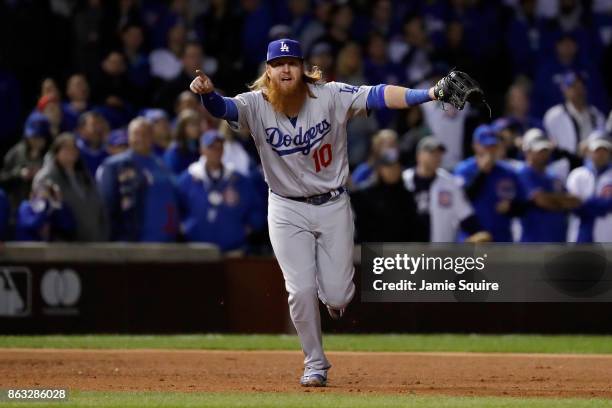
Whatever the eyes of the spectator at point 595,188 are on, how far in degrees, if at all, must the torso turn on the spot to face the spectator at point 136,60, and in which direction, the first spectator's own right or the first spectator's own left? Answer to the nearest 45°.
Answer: approximately 90° to the first spectator's own right

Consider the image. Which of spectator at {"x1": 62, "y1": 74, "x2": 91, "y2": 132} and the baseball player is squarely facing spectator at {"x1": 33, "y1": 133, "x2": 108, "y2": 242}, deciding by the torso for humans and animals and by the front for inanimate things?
spectator at {"x1": 62, "y1": 74, "x2": 91, "y2": 132}

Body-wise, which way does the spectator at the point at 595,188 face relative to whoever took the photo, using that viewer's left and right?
facing the viewer

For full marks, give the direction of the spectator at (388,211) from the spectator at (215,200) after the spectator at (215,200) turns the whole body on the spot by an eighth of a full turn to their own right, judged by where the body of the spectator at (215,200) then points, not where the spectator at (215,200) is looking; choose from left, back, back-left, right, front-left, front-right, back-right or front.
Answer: back-left

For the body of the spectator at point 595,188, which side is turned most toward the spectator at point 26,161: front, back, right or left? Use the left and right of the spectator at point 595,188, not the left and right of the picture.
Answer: right

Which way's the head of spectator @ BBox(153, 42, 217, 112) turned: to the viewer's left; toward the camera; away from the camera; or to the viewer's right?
toward the camera

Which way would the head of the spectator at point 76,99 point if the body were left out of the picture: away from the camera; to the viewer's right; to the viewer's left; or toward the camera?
toward the camera

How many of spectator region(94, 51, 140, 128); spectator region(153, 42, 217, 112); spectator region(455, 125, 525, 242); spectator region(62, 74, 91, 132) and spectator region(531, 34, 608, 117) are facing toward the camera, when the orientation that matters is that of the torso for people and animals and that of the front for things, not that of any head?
5

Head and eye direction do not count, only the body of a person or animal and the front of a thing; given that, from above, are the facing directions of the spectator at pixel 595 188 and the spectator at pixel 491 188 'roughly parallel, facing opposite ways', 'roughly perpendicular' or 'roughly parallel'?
roughly parallel

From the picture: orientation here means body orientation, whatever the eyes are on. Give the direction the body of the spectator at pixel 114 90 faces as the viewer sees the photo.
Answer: toward the camera

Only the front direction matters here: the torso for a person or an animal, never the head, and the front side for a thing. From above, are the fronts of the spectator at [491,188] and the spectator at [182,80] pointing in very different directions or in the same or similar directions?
same or similar directions

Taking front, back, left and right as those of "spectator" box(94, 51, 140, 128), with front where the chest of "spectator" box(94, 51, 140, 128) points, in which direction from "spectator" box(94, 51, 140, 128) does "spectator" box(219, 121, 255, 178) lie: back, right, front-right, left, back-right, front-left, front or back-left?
front-left

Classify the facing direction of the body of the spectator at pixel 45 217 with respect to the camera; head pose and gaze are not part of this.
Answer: toward the camera

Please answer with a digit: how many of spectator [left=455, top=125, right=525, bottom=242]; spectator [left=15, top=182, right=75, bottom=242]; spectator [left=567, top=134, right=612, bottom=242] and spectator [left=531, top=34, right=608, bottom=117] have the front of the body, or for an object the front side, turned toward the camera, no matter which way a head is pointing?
4
